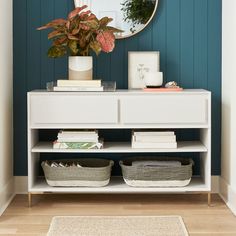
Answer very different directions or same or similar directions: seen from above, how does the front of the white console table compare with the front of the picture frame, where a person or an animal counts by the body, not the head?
same or similar directions

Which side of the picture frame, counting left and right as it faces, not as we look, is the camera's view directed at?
front

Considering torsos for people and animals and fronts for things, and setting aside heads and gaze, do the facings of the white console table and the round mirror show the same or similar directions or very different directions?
same or similar directions

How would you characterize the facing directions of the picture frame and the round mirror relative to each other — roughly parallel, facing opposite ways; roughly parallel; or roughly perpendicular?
roughly parallel

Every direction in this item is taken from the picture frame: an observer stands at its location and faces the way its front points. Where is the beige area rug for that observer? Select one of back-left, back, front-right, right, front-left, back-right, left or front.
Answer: front

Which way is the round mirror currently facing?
toward the camera

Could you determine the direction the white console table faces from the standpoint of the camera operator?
facing the viewer

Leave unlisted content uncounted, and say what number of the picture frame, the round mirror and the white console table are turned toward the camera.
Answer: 3

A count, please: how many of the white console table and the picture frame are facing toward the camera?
2
